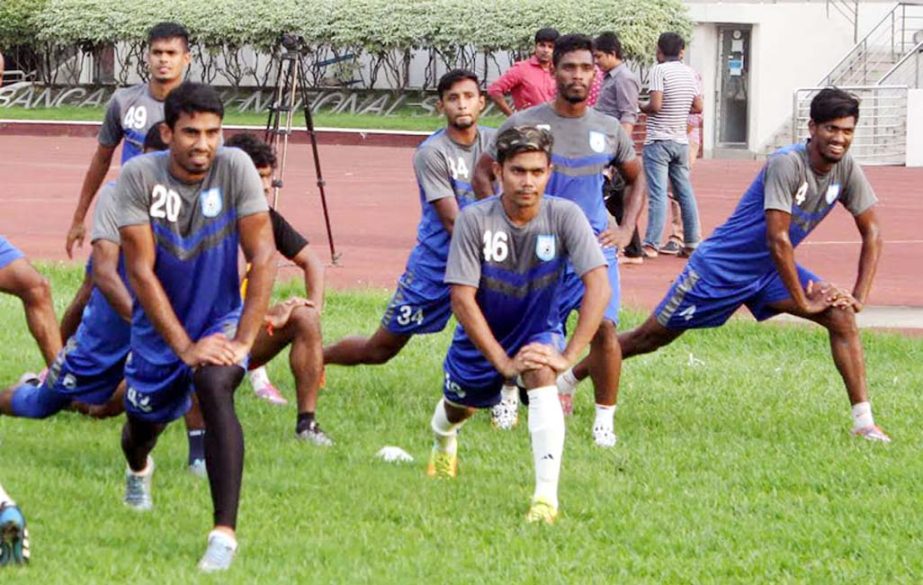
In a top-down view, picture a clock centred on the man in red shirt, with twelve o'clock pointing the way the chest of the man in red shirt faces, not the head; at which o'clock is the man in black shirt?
The man in black shirt is roughly at 2 o'clock from the man in red shirt.

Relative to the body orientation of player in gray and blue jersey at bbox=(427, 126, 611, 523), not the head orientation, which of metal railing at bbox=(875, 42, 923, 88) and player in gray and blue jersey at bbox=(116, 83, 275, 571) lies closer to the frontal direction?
the player in gray and blue jersey

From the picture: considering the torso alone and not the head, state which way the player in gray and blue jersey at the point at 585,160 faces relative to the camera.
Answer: toward the camera

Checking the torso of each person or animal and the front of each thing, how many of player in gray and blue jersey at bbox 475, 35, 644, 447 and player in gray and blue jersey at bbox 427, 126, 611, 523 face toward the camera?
2

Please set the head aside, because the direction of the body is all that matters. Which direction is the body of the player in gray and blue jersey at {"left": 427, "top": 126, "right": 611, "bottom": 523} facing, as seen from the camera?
toward the camera

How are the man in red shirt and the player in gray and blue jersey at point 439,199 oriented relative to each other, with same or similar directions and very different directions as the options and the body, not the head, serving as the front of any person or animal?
same or similar directions

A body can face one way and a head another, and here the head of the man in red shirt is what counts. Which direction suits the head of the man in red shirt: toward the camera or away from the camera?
toward the camera

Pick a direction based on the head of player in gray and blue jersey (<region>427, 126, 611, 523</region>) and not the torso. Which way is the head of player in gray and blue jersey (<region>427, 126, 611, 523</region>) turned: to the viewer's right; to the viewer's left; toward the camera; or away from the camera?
toward the camera

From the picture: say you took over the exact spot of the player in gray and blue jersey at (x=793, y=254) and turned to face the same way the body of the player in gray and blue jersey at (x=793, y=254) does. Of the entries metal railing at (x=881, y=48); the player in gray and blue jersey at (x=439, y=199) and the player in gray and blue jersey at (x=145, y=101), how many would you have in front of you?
0

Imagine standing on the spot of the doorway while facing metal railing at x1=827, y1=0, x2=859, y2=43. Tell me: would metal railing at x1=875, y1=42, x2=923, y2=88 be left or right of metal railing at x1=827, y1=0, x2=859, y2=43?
right

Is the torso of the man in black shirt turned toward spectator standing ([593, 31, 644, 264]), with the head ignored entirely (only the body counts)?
no

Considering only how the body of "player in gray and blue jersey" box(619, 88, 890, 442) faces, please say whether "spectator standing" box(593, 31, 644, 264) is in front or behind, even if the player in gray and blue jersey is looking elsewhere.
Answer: behind

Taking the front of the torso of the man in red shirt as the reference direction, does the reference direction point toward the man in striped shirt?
no

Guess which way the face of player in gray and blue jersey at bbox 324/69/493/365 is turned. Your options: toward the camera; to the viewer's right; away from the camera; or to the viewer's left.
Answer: toward the camera

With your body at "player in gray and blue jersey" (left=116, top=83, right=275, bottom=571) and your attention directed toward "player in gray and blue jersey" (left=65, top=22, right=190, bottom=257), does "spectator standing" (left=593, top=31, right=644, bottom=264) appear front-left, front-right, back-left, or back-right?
front-right

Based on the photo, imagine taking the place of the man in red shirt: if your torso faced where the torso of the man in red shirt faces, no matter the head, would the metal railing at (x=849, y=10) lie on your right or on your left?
on your left
